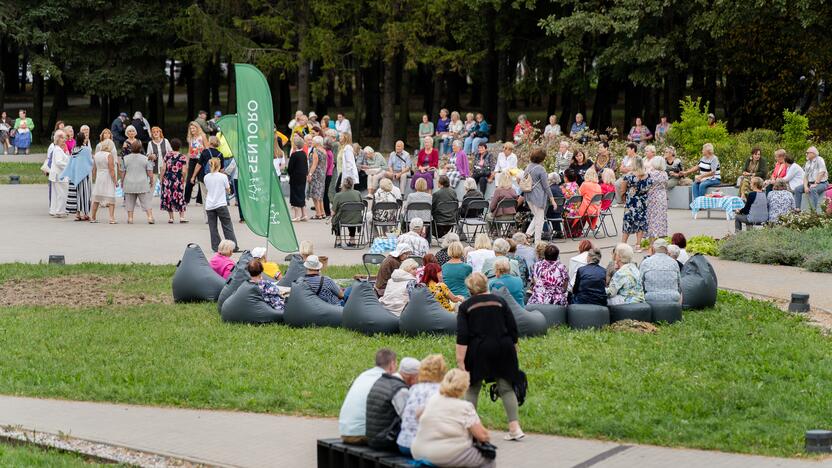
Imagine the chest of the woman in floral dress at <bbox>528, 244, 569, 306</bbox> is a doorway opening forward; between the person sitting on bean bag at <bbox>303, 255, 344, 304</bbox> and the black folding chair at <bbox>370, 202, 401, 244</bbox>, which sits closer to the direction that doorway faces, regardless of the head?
the black folding chair

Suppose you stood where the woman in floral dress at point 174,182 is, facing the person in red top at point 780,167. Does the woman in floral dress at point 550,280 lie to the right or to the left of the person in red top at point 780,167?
right

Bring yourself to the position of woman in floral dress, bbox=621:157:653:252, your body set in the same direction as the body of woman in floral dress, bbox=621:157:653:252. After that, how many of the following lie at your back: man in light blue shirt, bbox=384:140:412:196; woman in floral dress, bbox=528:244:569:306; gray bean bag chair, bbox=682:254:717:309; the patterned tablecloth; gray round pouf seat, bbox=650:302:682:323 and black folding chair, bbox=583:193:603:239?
3

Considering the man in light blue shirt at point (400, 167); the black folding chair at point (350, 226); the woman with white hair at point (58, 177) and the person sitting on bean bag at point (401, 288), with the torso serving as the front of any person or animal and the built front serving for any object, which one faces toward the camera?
the man in light blue shirt

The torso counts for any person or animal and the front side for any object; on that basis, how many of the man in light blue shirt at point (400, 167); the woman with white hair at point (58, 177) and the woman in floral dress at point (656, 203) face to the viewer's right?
1

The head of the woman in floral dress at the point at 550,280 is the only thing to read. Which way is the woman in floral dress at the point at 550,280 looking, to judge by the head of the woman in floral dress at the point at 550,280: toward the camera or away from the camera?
away from the camera

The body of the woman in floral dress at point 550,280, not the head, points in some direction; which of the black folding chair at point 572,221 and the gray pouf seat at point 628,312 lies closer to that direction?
the black folding chair

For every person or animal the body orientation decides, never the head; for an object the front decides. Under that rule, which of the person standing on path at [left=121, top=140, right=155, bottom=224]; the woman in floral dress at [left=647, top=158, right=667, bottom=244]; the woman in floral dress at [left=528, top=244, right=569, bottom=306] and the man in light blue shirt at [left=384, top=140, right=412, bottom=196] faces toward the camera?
the man in light blue shirt

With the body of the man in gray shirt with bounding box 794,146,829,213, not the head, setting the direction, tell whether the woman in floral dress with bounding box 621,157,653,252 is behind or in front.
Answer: in front

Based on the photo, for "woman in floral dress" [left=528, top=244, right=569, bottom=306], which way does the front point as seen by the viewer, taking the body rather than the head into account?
away from the camera

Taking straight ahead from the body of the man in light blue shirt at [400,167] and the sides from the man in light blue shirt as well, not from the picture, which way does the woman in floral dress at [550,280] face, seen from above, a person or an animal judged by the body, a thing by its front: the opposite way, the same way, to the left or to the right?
the opposite way

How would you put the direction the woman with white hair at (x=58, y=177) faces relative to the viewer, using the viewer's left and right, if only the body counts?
facing to the right of the viewer

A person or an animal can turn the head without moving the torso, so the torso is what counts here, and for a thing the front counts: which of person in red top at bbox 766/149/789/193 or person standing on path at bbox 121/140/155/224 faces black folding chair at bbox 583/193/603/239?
the person in red top
